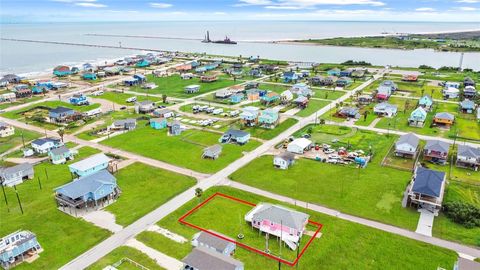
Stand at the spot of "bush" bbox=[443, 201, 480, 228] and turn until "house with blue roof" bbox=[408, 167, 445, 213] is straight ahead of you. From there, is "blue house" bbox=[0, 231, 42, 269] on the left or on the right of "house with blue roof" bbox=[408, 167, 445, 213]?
left

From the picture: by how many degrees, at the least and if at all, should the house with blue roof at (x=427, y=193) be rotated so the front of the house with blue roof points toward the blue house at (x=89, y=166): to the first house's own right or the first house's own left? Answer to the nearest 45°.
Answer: approximately 90° to the first house's own right

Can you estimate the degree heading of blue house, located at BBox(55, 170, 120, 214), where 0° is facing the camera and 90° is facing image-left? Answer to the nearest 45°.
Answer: approximately 315°

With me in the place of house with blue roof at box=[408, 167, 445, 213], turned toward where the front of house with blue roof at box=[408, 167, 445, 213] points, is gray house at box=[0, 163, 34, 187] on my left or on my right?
on my right

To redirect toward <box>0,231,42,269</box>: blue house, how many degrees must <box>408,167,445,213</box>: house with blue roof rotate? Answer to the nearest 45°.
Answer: approximately 45° to its right

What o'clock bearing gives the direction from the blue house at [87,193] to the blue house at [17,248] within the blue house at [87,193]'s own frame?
the blue house at [17,248] is roughly at 3 o'clock from the blue house at [87,193].

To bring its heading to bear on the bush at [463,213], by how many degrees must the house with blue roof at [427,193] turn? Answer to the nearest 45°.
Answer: approximately 90° to its left
